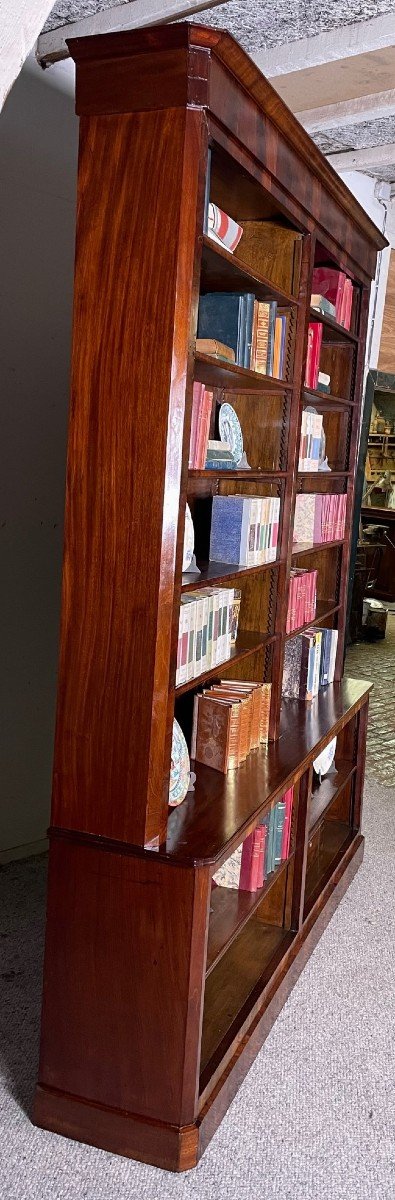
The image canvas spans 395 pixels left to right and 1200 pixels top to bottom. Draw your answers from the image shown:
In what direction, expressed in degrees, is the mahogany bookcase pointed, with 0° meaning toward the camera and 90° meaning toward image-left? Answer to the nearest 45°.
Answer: approximately 315°
